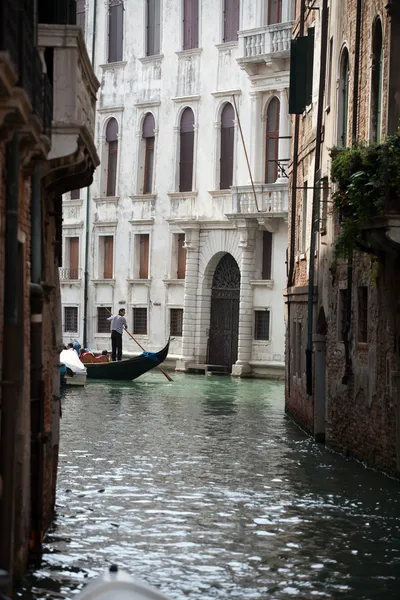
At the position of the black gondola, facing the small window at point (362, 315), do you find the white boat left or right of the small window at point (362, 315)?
right

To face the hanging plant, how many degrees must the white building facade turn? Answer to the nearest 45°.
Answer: approximately 45° to its left

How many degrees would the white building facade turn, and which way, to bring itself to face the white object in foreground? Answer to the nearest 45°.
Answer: approximately 45° to its left

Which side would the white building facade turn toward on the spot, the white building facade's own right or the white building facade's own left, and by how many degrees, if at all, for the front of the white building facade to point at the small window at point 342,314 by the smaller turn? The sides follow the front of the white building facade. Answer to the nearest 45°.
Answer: approximately 45° to the white building facade's own left

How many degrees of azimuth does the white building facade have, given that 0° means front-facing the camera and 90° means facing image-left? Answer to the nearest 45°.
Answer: approximately 45°

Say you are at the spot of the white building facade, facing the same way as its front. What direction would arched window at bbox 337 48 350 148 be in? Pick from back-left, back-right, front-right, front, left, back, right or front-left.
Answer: front-left

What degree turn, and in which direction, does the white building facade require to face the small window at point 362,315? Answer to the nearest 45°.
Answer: approximately 45° to its left
